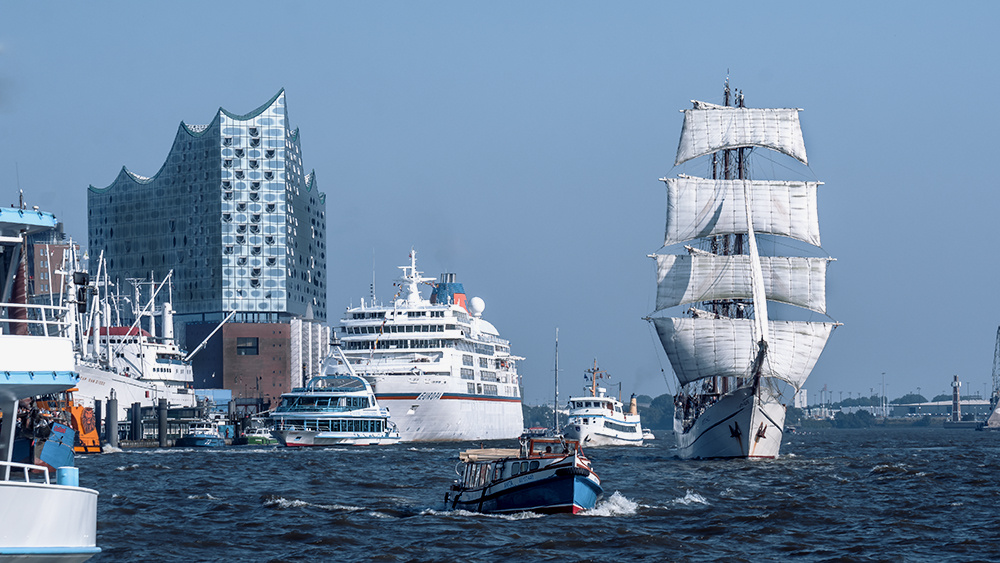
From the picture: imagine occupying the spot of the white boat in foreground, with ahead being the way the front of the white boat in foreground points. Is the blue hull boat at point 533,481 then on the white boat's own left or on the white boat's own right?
on the white boat's own right

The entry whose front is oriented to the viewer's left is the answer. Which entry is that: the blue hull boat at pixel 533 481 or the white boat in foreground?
the white boat in foreground

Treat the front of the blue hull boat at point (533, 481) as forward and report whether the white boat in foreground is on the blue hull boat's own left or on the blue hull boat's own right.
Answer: on the blue hull boat's own right

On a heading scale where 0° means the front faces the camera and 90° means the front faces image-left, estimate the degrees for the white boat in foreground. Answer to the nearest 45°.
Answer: approximately 90°

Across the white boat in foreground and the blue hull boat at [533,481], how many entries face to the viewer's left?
1

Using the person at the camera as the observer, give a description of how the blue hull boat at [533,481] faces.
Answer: facing the viewer and to the right of the viewer
